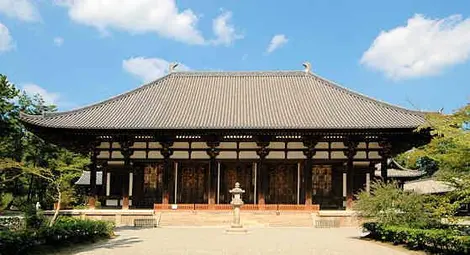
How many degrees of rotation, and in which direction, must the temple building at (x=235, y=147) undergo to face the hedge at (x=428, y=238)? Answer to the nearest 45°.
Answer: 0° — it already faces it

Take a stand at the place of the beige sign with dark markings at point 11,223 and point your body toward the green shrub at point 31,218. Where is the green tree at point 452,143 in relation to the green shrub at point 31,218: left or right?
left

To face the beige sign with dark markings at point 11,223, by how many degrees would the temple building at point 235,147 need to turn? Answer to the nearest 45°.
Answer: approximately 45° to its right

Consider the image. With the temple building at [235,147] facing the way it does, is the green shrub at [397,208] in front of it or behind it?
in front

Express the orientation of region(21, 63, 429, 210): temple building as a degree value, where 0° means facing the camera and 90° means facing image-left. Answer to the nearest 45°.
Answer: approximately 0°

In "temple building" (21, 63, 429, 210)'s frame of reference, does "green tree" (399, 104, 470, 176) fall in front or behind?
in front

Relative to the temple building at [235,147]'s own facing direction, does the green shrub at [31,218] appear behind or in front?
in front
